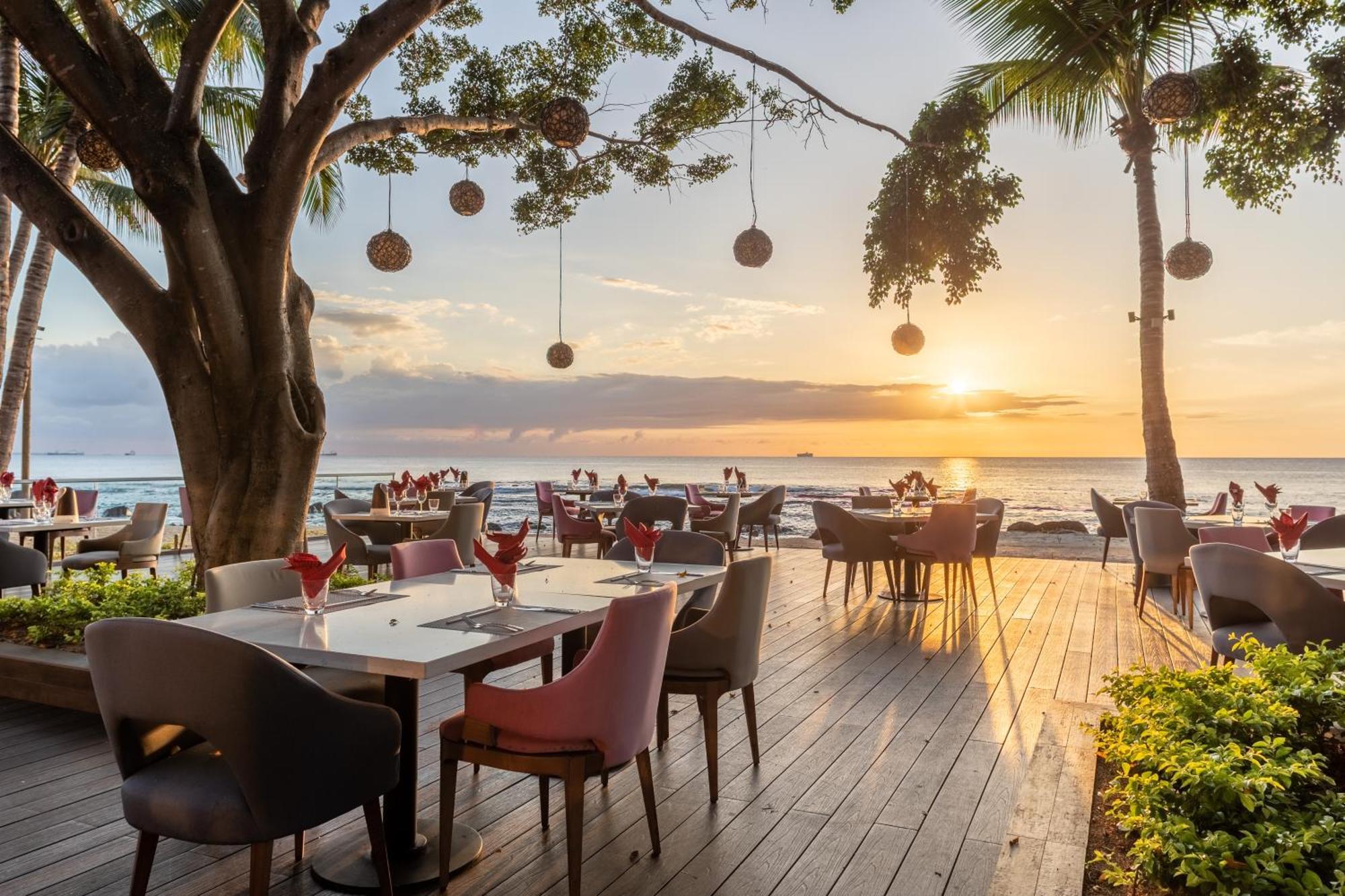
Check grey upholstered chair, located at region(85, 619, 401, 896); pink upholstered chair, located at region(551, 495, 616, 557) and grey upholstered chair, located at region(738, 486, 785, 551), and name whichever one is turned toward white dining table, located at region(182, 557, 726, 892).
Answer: grey upholstered chair, located at region(85, 619, 401, 896)

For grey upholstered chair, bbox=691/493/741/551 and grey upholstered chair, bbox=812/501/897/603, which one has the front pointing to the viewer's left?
grey upholstered chair, bbox=691/493/741/551

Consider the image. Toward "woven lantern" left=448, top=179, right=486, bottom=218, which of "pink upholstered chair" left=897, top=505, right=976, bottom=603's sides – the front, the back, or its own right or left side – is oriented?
left

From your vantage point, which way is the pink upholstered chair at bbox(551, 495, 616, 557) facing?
to the viewer's right

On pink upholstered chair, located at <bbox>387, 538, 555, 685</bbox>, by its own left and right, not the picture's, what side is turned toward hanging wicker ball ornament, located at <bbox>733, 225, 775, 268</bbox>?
left

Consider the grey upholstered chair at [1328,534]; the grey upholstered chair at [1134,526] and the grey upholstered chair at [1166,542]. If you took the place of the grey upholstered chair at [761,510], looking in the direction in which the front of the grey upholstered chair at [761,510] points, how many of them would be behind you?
3

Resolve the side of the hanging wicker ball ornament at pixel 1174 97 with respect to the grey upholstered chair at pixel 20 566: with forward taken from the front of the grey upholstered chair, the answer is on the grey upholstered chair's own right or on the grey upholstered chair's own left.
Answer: on the grey upholstered chair's own right

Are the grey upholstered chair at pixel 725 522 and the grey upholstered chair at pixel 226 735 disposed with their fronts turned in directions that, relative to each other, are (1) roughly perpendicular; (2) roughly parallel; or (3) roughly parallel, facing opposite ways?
roughly perpendicular
